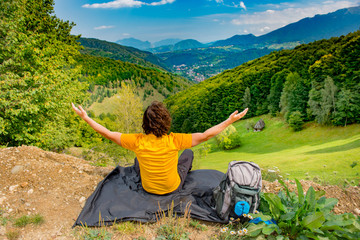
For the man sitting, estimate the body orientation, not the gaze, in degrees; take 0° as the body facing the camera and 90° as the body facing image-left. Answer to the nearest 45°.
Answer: approximately 180°

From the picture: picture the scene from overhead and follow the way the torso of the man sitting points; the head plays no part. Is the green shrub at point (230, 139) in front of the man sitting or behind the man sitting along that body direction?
in front

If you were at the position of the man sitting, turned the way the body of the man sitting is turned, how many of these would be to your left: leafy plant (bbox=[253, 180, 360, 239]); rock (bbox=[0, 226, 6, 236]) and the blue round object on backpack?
1

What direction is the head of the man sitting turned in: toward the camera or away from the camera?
away from the camera

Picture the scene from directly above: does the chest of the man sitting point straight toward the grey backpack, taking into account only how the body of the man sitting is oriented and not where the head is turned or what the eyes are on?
no

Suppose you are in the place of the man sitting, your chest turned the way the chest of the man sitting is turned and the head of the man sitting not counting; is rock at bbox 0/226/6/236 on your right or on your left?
on your left

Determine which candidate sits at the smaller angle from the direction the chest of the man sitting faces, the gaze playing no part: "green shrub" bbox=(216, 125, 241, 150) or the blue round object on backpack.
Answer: the green shrub

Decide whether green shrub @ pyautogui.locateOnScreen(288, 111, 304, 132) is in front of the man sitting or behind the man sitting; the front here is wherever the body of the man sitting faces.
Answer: in front

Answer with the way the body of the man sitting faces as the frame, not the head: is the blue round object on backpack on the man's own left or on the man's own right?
on the man's own right
